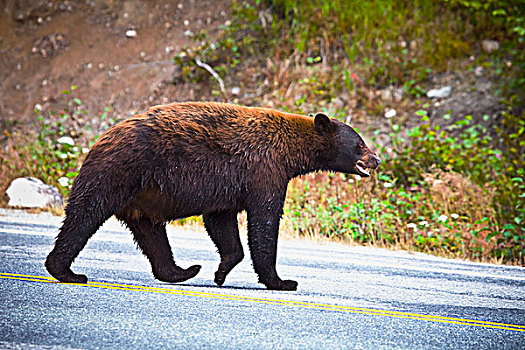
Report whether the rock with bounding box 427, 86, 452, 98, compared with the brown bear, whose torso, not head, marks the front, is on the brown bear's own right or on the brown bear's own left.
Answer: on the brown bear's own left

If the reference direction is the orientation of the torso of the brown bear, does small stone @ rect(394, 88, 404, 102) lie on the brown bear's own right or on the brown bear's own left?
on the brown bear's own left

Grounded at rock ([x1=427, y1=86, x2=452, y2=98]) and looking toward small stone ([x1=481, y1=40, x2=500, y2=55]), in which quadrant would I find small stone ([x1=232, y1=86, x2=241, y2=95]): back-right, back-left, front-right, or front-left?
back-left

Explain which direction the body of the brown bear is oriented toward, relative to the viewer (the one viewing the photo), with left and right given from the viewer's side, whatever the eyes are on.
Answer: facing to the right of the viewer

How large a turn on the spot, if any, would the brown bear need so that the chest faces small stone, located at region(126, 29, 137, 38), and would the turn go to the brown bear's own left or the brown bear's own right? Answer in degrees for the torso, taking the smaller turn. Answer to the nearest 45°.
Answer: approximately 90° to the brown bear's own left

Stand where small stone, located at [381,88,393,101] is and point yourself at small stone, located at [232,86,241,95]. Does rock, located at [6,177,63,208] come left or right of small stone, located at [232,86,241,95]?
left

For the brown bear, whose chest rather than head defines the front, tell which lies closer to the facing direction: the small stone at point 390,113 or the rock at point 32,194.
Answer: the small stone

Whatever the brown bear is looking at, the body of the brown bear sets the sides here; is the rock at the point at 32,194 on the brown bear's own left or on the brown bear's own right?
on the brown bear's own left

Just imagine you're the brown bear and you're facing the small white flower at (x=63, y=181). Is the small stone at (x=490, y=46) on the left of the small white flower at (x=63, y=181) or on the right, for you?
right

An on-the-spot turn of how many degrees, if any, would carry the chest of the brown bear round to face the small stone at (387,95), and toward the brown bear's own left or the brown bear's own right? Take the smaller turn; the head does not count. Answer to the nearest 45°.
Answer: approximately 90° to the brown bear's own left

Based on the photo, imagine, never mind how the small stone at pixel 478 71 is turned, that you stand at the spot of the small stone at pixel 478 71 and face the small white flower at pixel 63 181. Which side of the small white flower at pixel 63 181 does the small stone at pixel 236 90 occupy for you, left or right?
right

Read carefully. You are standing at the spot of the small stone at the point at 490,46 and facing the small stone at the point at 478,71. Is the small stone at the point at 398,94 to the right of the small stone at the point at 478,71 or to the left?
right
